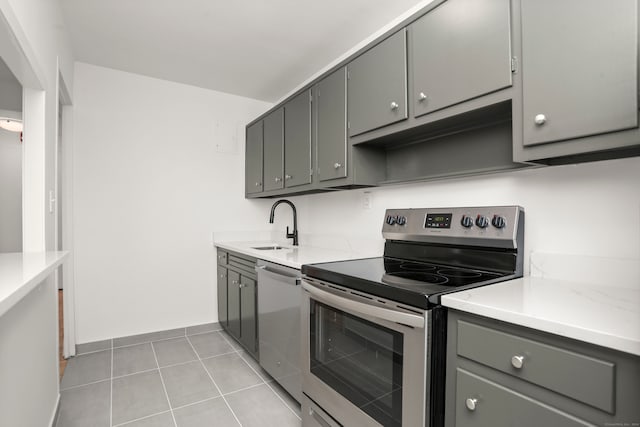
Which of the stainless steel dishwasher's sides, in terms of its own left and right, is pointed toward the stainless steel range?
left

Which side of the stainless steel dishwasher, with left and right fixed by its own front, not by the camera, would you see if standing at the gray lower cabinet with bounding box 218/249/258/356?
right

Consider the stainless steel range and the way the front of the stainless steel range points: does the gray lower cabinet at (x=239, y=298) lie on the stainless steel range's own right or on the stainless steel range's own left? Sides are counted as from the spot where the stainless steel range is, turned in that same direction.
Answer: on the stainless steel range's own right

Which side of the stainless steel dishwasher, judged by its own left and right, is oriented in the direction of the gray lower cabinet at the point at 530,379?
left

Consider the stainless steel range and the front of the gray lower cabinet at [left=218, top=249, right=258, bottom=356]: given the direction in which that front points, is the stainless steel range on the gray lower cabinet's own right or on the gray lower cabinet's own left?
on the gray lower cabinet's own left

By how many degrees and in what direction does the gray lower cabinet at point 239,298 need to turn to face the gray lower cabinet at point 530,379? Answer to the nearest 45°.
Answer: approximately 90° to its left

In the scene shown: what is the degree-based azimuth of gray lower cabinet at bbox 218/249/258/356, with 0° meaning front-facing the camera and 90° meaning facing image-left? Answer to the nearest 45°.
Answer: approximately 90°

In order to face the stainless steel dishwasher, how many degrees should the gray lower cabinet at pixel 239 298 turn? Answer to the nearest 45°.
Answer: approximately 90° to its left
